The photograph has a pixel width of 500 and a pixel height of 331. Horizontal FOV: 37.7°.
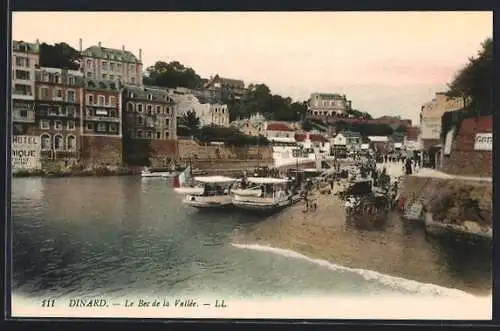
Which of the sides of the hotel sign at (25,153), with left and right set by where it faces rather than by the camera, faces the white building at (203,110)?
left

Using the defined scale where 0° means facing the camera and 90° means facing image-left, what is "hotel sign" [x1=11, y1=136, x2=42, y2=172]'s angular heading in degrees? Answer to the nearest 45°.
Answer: approximately 0°

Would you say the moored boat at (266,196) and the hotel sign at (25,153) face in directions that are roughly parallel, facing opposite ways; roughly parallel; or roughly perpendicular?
roughly perpendicular

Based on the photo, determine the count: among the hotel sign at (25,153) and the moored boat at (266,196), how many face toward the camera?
1
